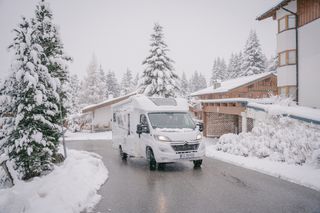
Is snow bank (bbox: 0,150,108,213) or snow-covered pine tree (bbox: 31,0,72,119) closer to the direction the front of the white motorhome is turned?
the snow bank

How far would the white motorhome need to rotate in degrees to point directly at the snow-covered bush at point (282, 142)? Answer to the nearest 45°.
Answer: approximately 45° to its left

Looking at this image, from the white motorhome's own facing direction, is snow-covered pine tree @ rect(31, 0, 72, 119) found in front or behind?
behind

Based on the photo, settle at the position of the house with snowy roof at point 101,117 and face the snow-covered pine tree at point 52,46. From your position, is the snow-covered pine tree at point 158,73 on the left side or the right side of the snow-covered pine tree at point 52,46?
left

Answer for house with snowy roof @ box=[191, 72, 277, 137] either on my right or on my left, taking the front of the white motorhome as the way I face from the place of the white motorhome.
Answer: on my left

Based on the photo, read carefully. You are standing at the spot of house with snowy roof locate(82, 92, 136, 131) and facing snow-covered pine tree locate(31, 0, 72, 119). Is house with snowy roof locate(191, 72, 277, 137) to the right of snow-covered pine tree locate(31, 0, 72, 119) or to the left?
left

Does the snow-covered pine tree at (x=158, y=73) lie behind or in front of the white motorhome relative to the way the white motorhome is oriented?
behind

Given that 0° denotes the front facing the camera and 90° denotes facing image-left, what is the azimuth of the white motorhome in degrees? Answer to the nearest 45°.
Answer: approximately 315°

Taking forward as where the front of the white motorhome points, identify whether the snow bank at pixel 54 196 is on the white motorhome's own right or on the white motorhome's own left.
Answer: on the white motorhome's own right
